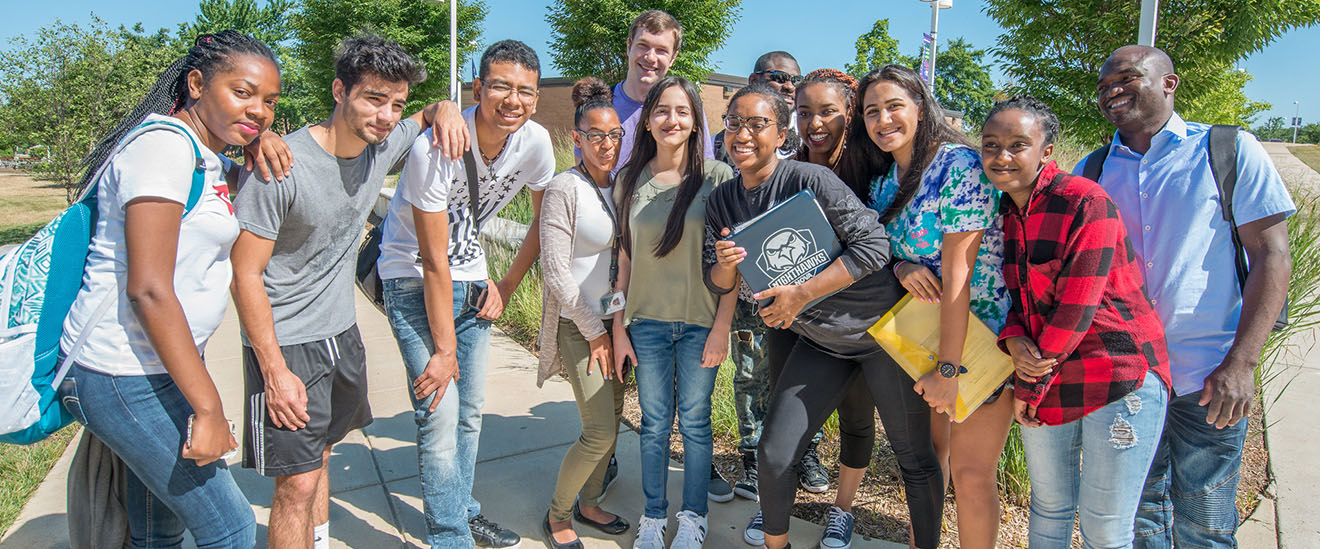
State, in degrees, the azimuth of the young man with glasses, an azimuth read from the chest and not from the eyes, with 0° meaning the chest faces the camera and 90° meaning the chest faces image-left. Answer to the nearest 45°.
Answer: approximately 315°

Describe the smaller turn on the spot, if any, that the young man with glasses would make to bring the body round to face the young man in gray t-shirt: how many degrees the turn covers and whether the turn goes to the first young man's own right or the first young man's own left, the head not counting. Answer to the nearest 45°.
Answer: approximately 90° to the first young man's own right

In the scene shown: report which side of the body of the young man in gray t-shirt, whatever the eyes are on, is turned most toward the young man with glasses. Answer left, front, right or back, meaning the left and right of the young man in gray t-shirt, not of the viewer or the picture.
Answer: left

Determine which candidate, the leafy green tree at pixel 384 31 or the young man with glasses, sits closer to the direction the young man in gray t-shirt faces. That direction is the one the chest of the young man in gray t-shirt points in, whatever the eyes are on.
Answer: the young man with glasses

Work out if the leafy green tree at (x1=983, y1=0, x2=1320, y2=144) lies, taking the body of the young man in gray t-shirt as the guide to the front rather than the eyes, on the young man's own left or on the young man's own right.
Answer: on the young man's own left

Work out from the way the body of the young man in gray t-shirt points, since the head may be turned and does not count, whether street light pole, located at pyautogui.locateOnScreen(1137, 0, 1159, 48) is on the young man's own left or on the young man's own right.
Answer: on the young man's own left

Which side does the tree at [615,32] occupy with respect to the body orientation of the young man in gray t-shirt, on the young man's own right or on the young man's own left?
on the young man's own left

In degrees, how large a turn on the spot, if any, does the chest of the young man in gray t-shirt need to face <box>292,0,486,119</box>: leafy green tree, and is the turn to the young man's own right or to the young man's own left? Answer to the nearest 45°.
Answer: approximately 135° to the young man's own left

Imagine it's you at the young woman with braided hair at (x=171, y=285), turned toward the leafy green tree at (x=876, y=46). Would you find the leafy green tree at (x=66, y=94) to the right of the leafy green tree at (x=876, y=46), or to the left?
left
